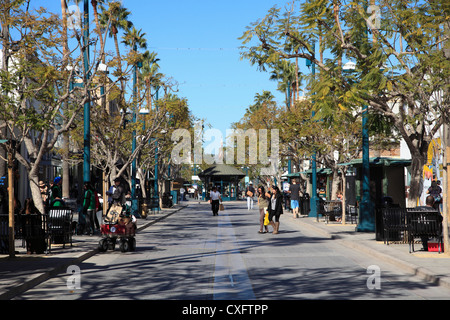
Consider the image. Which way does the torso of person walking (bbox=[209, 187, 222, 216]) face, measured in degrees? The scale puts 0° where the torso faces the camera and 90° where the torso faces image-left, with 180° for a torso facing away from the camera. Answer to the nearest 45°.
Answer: approximately 0°

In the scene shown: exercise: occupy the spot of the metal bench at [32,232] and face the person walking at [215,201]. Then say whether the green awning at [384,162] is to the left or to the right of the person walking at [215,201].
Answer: right

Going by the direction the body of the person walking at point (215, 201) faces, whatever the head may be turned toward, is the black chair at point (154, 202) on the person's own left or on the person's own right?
on the person's own right
